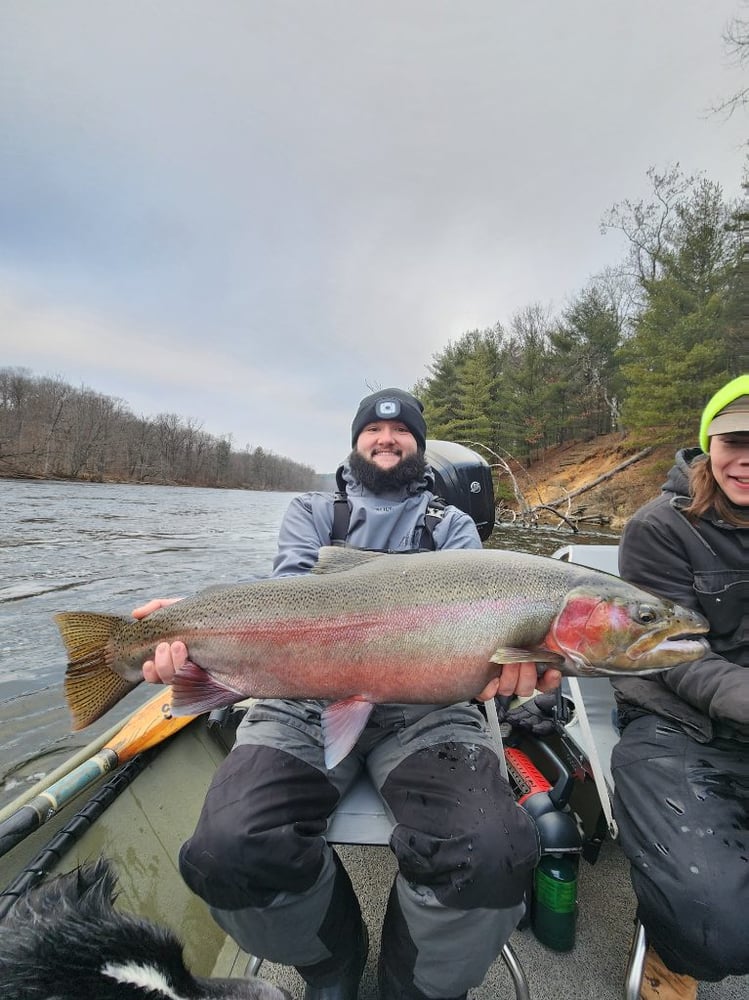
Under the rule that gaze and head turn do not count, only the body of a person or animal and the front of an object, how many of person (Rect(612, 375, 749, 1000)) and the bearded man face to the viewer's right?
0

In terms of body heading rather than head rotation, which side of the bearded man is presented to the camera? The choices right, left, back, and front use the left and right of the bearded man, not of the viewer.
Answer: front

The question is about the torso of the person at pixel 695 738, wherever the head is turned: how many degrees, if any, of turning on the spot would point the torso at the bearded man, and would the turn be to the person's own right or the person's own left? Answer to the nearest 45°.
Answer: approximately 45° to the person's own right

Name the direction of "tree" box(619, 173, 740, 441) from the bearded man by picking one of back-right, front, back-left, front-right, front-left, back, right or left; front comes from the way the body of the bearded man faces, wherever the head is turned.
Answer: back-left

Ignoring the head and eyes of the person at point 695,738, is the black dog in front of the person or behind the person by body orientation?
in front

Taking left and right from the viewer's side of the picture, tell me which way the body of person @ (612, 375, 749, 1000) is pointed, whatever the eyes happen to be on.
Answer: facing the viewer

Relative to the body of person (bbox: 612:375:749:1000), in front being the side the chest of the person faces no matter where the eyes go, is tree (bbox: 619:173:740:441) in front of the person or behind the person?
behind
